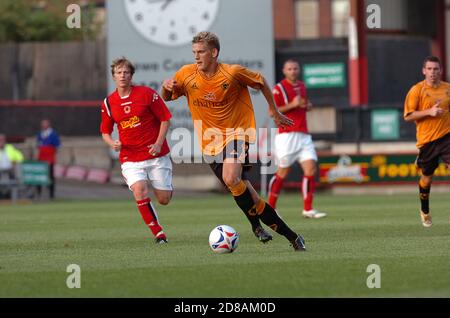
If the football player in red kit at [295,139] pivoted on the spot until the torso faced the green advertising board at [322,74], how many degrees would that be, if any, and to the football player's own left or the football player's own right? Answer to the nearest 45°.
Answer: approximately 135° to the football player's own left

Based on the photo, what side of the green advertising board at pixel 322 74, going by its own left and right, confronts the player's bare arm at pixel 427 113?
front

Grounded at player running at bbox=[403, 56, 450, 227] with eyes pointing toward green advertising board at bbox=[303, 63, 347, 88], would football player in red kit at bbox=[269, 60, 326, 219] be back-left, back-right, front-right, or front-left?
front-left

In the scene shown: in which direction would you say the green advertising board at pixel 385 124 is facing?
toward the camera

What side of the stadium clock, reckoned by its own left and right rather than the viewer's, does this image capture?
front

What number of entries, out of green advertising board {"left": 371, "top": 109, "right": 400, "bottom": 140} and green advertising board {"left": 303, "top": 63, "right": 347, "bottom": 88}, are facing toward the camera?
2

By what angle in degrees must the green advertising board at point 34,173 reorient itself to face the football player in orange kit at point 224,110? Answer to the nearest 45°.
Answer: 0° — it already faces them

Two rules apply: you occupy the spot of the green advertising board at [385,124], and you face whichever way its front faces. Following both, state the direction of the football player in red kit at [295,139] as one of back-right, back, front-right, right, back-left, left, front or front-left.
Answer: front

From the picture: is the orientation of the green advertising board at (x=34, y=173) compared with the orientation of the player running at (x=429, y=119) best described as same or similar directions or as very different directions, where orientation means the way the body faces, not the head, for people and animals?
same or similar directions

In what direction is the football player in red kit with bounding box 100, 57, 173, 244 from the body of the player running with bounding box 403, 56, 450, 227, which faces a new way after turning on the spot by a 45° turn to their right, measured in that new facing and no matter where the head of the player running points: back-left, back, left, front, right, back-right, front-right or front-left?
front

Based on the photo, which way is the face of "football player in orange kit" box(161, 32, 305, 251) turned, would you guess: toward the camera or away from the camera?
toward the camera

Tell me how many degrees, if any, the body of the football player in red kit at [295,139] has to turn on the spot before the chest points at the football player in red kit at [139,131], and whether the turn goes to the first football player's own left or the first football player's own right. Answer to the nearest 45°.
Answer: approximately 45° to the first football player's own right

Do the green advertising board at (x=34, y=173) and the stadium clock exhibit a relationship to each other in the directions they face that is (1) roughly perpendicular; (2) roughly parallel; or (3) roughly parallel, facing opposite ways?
roughly parallel

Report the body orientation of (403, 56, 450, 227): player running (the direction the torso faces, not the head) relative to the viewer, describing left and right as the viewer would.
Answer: facing the viewer
